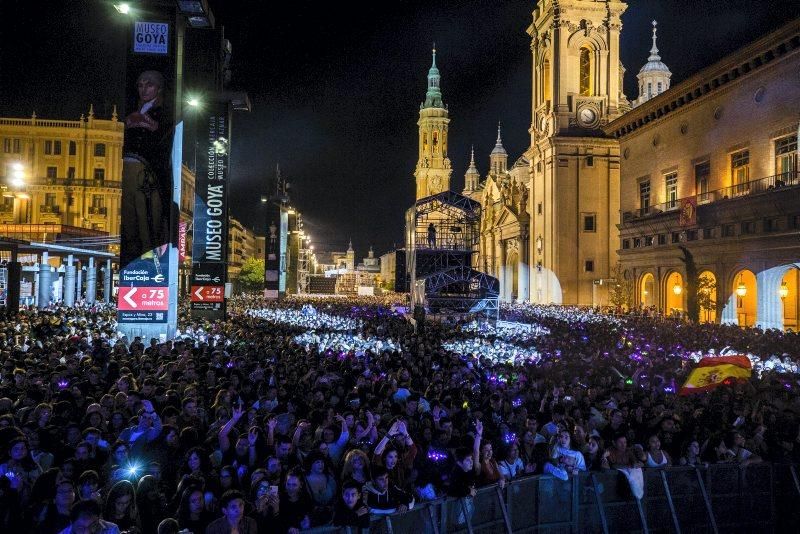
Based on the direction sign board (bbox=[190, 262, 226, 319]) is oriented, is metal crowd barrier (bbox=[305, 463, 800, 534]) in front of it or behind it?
in front

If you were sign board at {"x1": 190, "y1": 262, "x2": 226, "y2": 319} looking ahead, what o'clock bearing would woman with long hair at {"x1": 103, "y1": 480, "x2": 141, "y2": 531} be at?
The woman with long hair is roughly at 12 o'clock from the sign board.

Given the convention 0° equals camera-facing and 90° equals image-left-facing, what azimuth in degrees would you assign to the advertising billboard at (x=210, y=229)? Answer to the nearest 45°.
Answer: approximately 0°

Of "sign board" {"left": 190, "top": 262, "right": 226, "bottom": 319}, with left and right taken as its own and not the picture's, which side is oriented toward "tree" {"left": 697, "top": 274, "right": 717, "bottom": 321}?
left

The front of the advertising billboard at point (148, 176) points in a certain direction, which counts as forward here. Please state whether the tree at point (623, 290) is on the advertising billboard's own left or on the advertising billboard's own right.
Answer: on the advertising billboard's own left
